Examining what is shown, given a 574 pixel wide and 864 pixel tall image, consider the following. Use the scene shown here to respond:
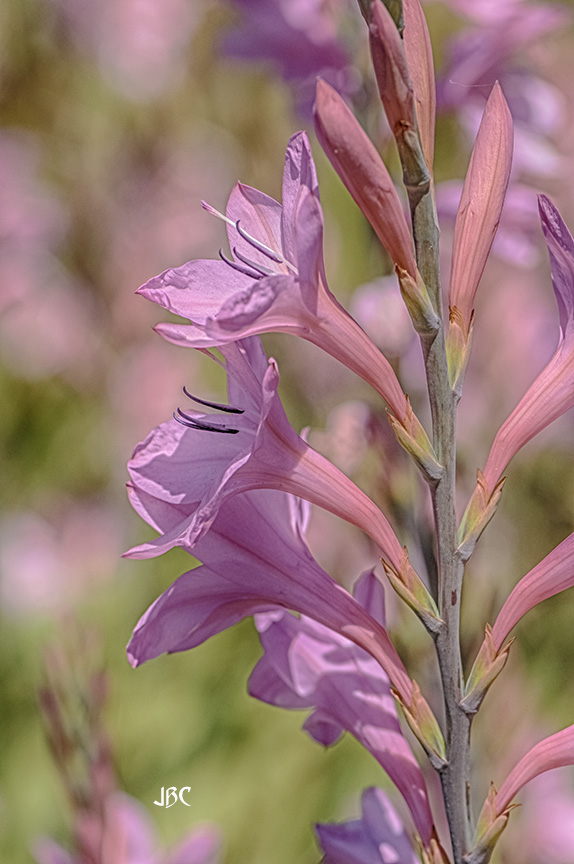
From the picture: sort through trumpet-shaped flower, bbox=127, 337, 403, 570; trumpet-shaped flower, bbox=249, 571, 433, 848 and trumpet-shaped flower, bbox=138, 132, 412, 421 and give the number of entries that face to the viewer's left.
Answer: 3

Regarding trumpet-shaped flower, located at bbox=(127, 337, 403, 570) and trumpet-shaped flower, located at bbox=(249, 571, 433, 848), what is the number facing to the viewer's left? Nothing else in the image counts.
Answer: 2

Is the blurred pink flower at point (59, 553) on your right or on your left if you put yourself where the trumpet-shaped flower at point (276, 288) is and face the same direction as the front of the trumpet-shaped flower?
on your right

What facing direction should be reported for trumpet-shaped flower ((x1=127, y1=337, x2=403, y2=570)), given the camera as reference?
facing to the left of the viewer

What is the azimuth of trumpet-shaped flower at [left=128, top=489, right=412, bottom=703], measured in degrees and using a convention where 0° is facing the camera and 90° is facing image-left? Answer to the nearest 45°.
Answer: approximately 90°

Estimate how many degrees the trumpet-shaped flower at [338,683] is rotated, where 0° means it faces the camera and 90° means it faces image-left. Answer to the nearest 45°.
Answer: approximately 90°

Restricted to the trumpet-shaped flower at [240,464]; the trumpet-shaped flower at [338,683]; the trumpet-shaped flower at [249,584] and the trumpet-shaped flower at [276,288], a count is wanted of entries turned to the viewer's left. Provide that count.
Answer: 4

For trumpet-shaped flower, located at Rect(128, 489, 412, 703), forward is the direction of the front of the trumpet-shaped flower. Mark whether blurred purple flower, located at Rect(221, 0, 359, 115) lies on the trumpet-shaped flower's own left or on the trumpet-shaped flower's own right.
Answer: on the trumpet-shaped flower's own right

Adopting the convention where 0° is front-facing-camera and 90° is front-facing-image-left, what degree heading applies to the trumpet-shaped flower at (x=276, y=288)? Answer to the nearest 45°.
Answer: approximately 90°
